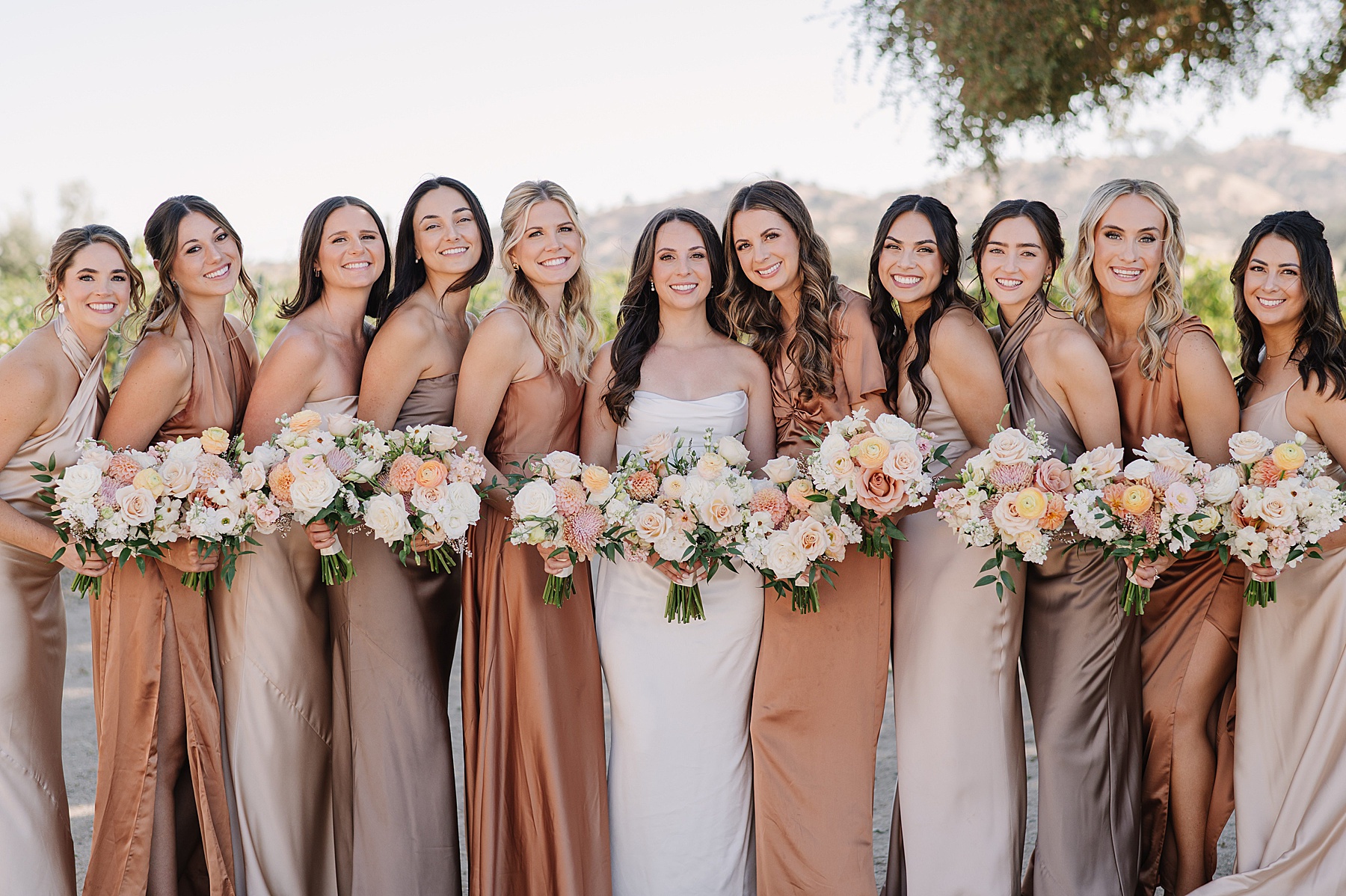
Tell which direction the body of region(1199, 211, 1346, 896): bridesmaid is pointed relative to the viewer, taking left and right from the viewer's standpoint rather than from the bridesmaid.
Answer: facing the viewer and to the left of the viewer

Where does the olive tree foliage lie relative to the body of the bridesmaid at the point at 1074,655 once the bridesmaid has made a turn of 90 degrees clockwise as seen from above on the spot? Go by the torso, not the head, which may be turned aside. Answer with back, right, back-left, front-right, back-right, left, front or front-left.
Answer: front-right

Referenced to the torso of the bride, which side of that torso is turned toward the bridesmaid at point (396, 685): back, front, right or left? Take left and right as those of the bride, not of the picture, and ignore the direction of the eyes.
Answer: right

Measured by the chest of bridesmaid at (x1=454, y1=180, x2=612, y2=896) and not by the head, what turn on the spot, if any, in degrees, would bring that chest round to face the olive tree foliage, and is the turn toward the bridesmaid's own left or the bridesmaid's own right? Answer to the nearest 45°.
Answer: approximately 90° to the bridesmaid's own left

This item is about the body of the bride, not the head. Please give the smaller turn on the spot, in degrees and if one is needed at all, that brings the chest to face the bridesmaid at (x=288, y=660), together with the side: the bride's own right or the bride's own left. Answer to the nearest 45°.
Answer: approximately 90° to the bride's own right

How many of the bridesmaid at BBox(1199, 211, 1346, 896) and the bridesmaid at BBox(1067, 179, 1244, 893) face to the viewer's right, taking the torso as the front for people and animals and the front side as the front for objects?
0

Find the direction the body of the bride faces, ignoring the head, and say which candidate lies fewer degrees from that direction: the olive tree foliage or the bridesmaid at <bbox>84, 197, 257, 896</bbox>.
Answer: the bridesmaid

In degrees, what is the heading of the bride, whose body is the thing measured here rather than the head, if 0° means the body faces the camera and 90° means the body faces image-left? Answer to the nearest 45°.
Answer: approximately 0°

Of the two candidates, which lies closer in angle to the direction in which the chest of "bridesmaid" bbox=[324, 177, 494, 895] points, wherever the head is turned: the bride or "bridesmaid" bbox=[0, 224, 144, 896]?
the bride

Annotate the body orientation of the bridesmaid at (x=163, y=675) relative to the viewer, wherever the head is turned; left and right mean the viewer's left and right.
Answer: facing the viewer and to the right of the viewer

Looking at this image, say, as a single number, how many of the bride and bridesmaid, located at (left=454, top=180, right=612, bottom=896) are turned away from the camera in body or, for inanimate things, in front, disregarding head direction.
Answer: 0

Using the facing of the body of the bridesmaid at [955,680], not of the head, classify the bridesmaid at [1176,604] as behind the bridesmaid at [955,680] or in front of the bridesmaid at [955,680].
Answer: behind

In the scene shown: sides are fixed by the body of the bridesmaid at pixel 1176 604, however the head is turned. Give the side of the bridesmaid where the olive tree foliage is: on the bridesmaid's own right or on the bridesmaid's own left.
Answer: on the bridesmaid's own right
